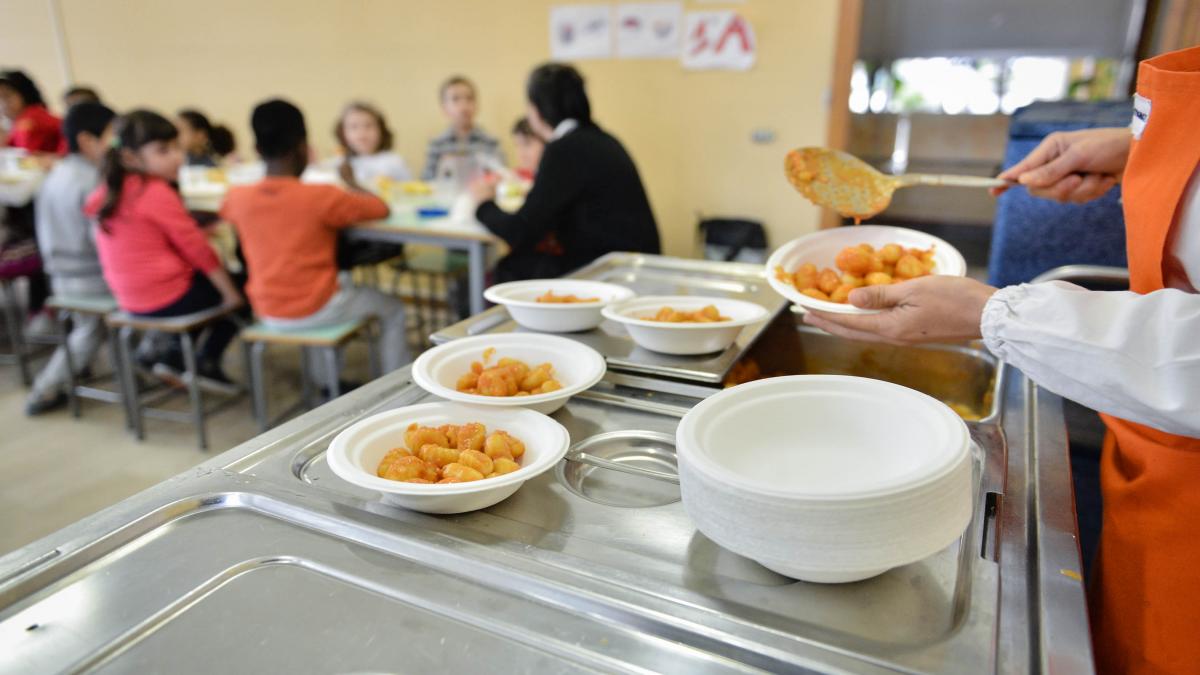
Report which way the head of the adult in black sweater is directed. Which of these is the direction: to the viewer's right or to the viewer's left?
to the viewer's left

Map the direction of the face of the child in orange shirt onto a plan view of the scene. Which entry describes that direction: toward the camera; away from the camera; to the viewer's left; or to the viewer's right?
away from the camera

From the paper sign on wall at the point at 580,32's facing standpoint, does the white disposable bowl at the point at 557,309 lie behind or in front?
in front

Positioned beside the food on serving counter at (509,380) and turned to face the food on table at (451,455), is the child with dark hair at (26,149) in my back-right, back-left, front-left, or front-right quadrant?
back-right

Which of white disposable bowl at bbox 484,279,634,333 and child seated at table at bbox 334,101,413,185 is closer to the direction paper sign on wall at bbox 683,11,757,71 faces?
the white disposable bowl

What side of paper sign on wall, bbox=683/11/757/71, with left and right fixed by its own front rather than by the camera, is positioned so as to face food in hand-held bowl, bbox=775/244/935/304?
front

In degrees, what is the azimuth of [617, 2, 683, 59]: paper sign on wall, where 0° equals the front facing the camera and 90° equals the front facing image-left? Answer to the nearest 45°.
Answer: approximately 0°

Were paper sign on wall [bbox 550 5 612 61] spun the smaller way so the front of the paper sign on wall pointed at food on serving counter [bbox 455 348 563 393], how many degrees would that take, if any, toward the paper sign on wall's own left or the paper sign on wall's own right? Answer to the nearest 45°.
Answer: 0° — it already faces it

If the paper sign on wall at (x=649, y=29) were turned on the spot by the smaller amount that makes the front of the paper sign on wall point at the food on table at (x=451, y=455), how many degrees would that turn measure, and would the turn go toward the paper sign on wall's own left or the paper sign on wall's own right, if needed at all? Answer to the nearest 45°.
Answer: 0° — it already faces it

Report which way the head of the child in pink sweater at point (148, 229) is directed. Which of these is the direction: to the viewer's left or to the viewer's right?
to the viewer's right

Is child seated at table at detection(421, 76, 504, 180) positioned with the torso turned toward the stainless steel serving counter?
yes
